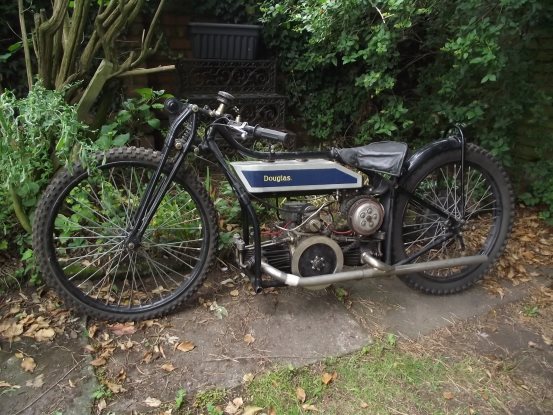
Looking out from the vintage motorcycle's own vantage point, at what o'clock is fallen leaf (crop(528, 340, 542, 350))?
The fallen leaf is roughly at 6 o'clock from the vintage motorcycle.

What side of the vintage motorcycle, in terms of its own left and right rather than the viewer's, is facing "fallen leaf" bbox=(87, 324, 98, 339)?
front

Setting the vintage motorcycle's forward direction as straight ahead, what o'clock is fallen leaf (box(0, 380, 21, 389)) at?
The fallen leaf is roughly at 11 o'clock from the vintage motorcycle.

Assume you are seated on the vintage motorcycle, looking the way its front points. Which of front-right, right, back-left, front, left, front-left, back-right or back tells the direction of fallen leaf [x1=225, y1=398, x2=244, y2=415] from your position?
left

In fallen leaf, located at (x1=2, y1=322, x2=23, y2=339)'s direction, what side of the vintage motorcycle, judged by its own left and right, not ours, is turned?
front

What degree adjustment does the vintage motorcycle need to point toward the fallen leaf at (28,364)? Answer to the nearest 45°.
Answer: approximately 45° to its left

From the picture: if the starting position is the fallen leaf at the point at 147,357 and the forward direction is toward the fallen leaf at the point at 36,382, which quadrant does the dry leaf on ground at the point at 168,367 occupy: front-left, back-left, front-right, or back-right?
back-left

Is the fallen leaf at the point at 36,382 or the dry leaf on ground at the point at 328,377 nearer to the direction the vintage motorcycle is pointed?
the fallen leaf

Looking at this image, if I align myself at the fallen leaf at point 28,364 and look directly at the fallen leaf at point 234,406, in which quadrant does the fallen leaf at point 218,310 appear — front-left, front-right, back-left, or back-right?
front-left

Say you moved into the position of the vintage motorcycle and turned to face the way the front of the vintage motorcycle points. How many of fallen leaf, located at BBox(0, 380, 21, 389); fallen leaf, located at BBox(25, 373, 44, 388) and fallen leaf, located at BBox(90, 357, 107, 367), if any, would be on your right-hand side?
0

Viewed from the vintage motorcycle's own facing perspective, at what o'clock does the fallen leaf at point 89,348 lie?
The fallen leaf is roughly at 11 o'clock from the vintage motorcycle.

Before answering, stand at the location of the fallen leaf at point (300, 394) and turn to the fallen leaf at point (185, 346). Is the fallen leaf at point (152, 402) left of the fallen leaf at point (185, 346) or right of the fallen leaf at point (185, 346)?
left

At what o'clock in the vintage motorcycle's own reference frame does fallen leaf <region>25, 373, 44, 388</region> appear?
The fallen leaf is roughly at 11 o'clock from the vintage motorcycle.

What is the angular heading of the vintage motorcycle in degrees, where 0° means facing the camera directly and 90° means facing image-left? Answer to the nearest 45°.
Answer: approximately 90°
